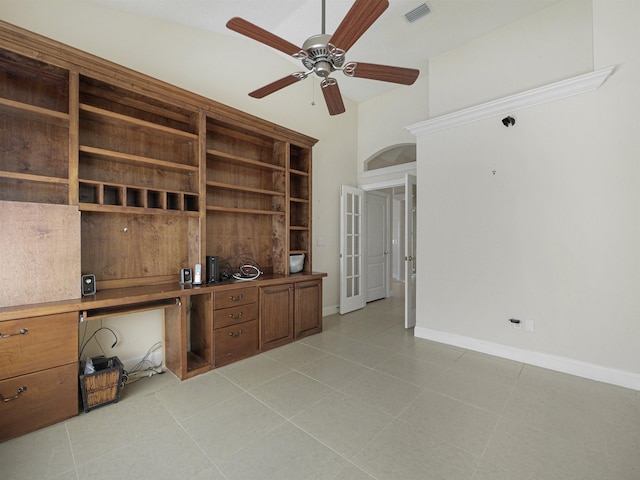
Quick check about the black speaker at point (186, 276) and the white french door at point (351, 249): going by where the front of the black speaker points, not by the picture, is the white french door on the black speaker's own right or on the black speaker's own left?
on the black speaker's own left

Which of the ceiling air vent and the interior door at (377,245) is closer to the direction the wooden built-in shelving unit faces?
the ceiling air vent

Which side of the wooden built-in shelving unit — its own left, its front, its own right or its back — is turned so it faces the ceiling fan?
front

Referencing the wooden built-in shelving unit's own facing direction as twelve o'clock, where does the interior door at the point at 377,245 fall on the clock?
The interior door is roughly at 10 o'clock from the wooden built-in shelving unit.

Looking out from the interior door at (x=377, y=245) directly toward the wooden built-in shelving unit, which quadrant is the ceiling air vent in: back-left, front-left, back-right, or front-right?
front-left

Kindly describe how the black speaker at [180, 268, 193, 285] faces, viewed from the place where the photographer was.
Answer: facing the viewer and to the right of the viewer

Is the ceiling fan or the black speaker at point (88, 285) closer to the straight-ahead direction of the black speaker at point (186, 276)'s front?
the ceiling fan
